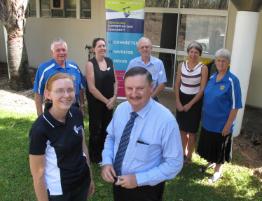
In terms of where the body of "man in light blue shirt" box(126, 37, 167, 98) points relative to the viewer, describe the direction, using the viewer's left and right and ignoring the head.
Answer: facing the viewer

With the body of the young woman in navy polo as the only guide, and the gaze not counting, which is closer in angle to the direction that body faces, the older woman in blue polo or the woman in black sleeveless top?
the older woman in blue polo

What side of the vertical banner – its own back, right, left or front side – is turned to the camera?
front

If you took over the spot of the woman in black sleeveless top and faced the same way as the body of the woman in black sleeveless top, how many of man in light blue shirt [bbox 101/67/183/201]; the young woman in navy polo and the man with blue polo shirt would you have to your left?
0

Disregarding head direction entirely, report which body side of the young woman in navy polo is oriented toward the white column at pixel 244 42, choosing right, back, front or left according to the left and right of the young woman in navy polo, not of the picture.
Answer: left

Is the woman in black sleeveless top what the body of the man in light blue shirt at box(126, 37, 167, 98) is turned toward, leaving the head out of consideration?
no

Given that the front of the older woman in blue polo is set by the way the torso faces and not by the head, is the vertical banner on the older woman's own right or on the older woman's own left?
on the older woman's own right

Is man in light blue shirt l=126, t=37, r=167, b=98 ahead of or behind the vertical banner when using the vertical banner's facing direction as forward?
ahead

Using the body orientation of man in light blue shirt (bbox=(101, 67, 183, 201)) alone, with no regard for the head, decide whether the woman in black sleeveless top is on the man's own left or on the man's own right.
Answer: on the man's own right

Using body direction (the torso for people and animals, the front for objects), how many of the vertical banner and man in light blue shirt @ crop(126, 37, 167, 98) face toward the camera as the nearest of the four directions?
2

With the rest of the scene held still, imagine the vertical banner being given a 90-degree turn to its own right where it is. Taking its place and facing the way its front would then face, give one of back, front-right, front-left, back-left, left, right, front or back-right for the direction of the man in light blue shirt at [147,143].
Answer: left

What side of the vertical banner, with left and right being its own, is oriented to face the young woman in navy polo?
front

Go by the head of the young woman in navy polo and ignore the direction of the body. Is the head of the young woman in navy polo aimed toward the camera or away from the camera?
toward the camera

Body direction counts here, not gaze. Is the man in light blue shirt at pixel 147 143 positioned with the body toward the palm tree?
no

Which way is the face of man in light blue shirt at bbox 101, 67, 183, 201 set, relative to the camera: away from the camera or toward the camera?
toward the camera

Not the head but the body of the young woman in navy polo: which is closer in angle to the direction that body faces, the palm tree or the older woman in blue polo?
the older woman in blue polo
